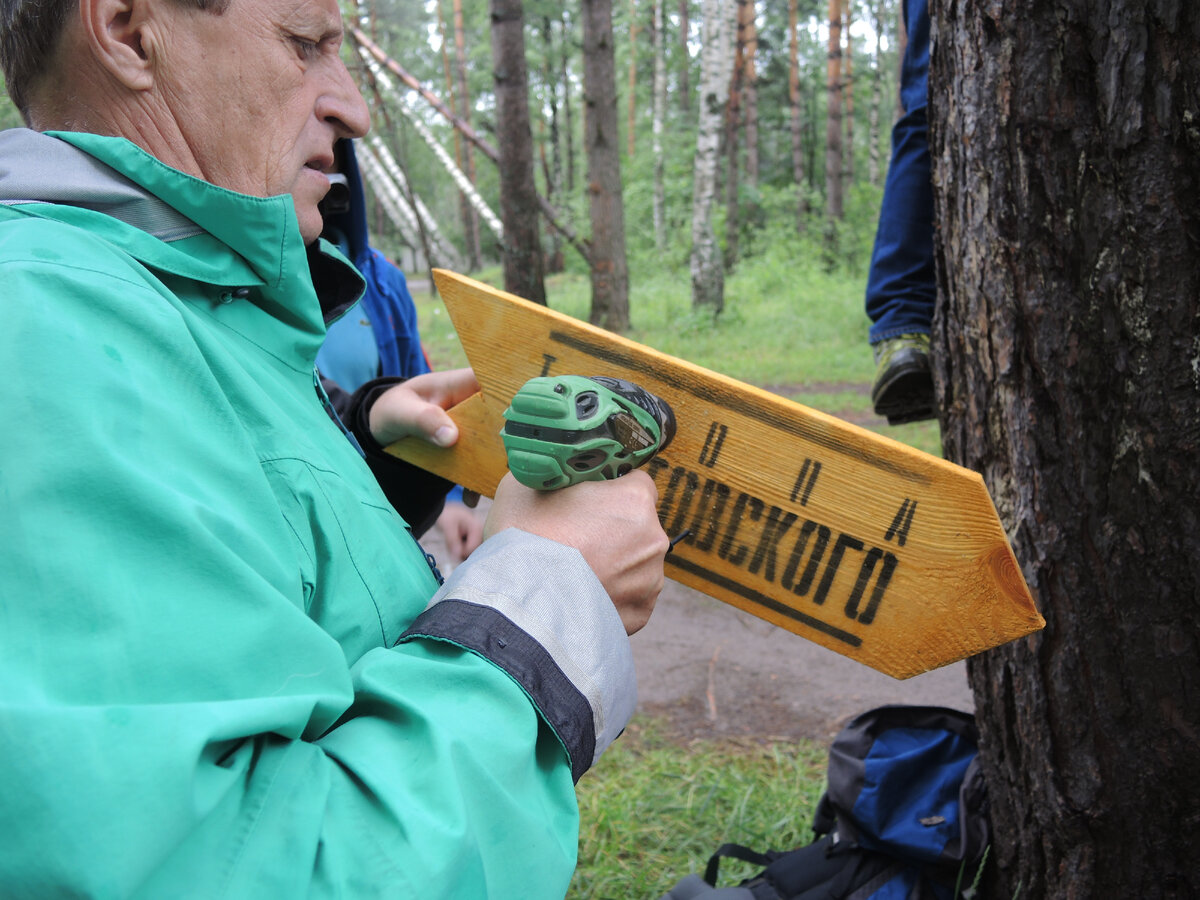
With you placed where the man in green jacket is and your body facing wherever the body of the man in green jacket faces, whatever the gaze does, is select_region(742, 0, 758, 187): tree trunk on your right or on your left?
on your left

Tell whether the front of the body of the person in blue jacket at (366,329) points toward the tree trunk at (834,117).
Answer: no

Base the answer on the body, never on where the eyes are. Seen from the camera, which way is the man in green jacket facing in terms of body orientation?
to the viewer's right

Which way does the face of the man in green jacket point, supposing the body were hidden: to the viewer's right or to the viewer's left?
to the viewer's right

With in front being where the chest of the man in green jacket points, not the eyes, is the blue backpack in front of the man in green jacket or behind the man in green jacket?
in front
